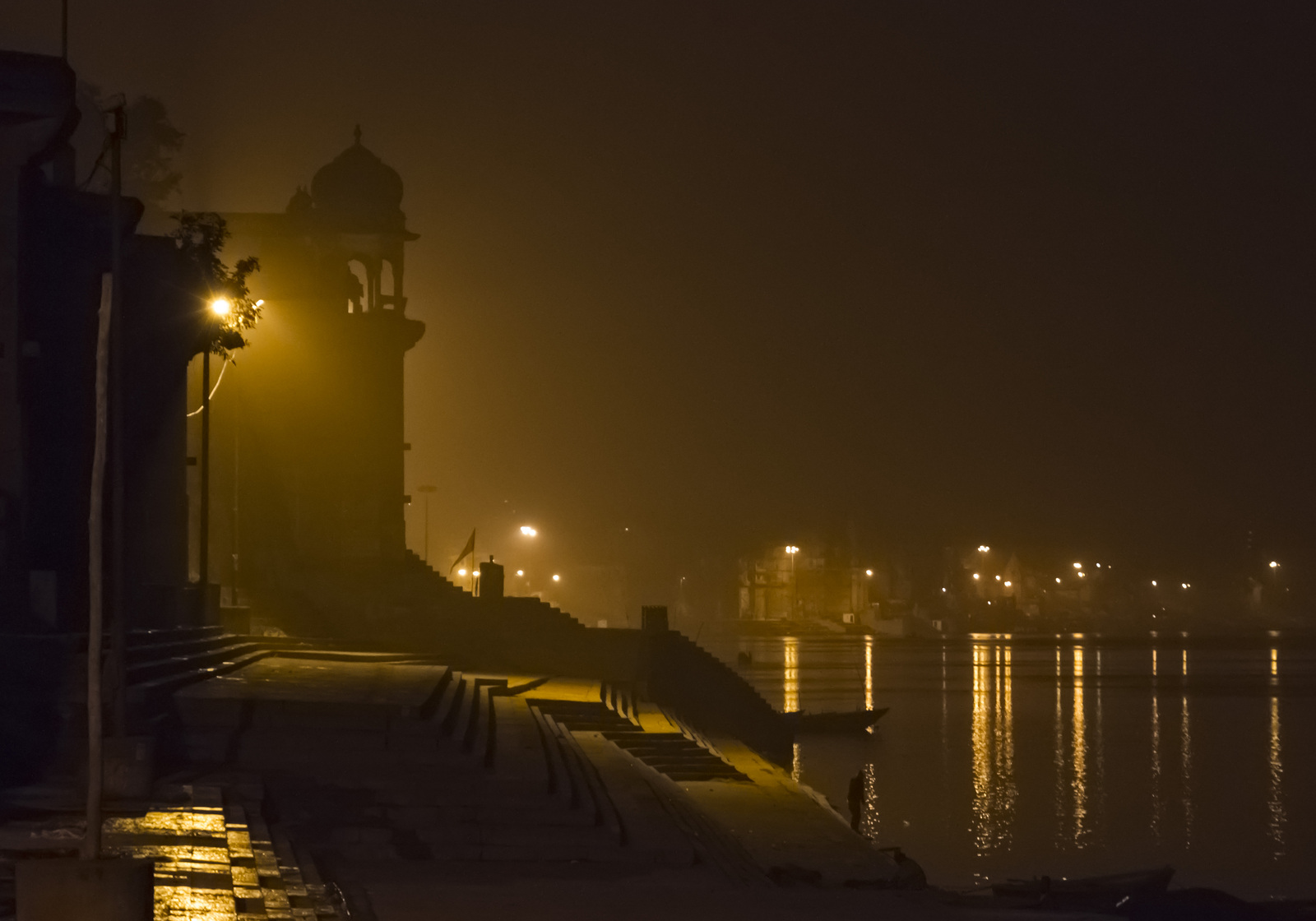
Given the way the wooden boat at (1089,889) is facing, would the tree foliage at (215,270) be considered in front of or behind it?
behind

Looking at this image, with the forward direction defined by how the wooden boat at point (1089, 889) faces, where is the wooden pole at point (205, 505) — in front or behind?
behind

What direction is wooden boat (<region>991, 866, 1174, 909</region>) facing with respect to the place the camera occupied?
facing to the right of the viewer

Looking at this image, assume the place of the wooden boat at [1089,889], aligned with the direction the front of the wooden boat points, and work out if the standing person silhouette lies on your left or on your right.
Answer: on your left

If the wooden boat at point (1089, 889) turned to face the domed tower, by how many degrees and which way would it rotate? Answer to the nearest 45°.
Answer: approximately 135° to its left

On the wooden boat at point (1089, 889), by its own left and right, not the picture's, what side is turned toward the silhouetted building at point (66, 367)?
back

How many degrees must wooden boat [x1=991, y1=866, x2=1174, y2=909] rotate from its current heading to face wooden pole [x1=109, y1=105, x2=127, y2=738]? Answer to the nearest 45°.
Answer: approximately 135° to its right
